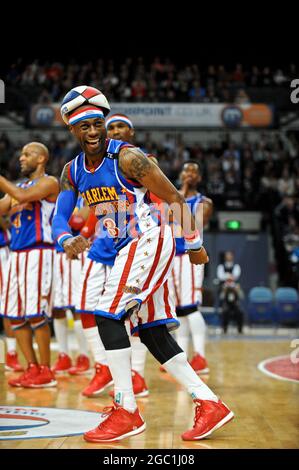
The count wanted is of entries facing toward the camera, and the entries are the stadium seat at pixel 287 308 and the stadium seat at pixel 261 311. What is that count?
2

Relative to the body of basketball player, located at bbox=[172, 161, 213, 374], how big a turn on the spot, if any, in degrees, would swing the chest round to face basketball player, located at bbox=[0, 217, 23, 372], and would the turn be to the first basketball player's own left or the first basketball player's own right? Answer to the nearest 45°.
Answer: approximately 45° to the first basketball player's own right

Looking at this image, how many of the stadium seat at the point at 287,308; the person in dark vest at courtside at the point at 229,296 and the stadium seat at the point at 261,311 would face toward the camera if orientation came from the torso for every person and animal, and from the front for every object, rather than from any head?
3

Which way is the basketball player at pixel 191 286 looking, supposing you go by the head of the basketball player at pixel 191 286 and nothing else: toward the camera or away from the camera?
toward the camera

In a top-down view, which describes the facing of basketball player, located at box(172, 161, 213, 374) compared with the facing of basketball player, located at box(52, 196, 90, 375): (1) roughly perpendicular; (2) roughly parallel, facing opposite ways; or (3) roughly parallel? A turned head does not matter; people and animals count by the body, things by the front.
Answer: roughly parallel

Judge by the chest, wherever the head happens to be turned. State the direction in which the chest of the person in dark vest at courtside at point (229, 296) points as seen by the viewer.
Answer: toward the camera

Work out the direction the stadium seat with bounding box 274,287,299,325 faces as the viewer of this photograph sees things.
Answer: facing the viewer

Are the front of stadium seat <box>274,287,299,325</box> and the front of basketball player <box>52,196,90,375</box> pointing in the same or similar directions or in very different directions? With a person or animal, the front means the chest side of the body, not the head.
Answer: same or similar directions

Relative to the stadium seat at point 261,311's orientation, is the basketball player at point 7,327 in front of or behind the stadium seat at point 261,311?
in front

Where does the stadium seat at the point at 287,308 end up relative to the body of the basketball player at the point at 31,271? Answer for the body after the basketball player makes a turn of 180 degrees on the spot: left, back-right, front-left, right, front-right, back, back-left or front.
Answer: front

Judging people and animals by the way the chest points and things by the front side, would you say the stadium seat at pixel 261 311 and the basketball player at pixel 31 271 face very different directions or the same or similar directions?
same or similar directions

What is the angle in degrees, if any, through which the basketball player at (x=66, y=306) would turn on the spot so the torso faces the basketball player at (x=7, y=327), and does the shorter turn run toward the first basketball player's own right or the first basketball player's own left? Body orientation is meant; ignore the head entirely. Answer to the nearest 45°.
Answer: approximately 90° to the first basketball player's own right

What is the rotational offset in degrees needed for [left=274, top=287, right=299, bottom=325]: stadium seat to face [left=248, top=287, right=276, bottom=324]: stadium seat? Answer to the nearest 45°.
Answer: approximately 90° to its right

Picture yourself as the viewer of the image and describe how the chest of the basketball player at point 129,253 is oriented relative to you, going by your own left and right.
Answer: facing the viewer and to the left of the viewer

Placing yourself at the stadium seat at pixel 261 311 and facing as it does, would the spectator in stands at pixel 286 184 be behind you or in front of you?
behind

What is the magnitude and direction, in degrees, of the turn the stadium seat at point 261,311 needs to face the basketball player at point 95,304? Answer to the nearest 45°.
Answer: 0° — it already faces them

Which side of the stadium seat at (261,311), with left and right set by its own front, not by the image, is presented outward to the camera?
front
